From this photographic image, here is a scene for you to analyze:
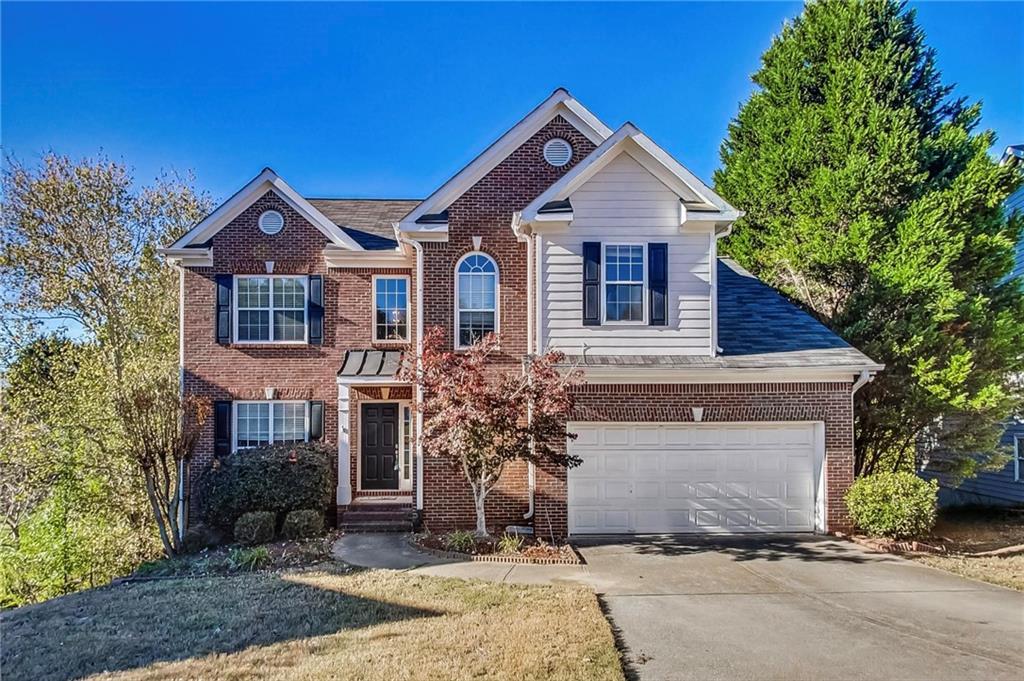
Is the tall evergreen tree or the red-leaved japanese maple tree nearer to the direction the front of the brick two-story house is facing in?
the red-leaved japanese maple tree

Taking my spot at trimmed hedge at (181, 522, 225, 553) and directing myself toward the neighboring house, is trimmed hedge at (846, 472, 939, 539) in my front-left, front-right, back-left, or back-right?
front-right

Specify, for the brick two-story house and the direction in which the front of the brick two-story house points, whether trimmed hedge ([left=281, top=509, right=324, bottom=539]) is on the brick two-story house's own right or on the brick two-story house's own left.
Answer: on the brick two-story house's own right

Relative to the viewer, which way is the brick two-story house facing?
toward the camera

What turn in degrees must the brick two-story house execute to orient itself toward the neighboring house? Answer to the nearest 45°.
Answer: approximately 135° to its left

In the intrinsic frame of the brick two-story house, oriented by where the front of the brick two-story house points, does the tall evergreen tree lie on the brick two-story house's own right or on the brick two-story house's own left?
on the brick two-story house's own left

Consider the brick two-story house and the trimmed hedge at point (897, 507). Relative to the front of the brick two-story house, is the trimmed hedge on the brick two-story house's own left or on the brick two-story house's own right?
on the brick two-story house's own left

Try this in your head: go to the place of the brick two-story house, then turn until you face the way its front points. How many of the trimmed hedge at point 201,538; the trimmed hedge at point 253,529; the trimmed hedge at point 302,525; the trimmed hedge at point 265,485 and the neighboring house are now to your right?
4

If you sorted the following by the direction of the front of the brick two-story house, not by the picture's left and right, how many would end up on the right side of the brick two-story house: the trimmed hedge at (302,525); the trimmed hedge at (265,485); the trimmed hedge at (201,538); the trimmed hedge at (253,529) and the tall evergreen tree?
4
